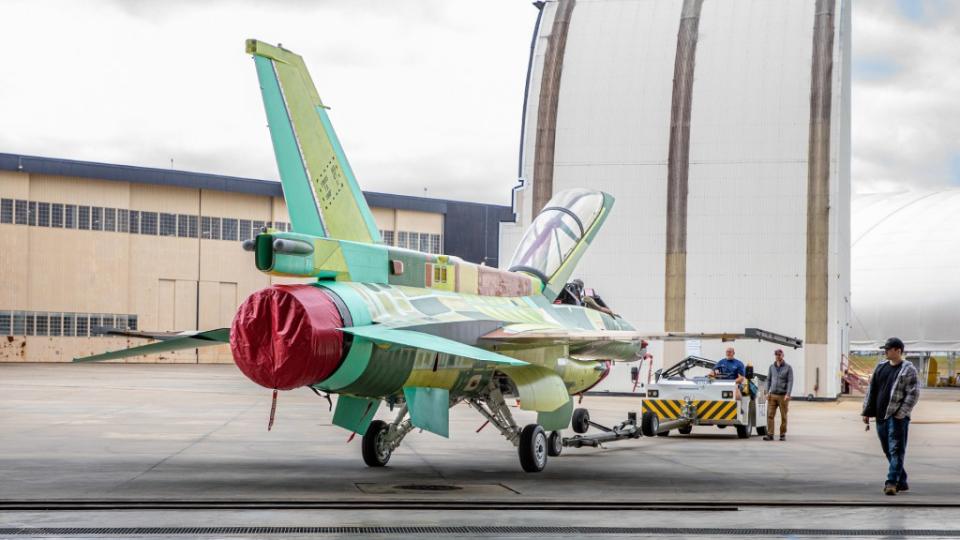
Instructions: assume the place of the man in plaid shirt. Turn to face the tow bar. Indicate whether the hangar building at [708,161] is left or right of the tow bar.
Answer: right

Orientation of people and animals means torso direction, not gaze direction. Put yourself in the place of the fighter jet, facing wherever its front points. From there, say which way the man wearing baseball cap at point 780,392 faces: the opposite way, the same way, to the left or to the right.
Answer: the opposite way

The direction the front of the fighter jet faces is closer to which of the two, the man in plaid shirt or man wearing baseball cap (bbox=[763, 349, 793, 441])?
the man wearing baseball cap

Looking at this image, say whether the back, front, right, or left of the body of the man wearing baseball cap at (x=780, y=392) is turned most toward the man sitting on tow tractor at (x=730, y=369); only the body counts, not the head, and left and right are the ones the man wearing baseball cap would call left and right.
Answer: right

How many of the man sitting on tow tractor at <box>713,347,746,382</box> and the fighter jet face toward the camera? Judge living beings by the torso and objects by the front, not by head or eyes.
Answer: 1

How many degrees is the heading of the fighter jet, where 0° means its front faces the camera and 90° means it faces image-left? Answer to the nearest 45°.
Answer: approximately 225°

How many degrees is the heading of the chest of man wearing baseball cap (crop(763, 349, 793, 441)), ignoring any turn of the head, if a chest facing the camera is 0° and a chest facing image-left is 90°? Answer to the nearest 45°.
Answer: approximately 45°

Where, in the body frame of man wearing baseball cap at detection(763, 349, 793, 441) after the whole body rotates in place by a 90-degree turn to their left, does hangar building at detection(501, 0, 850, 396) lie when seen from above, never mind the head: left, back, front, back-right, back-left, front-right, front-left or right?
back-left
